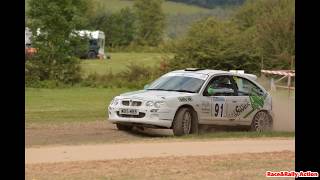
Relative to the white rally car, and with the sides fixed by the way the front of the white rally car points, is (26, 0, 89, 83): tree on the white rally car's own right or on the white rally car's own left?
on the white rally car's own right

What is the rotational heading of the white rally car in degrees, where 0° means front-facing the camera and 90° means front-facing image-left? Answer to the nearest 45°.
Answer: approximately 45°

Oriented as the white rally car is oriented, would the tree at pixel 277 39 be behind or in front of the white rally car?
behind
